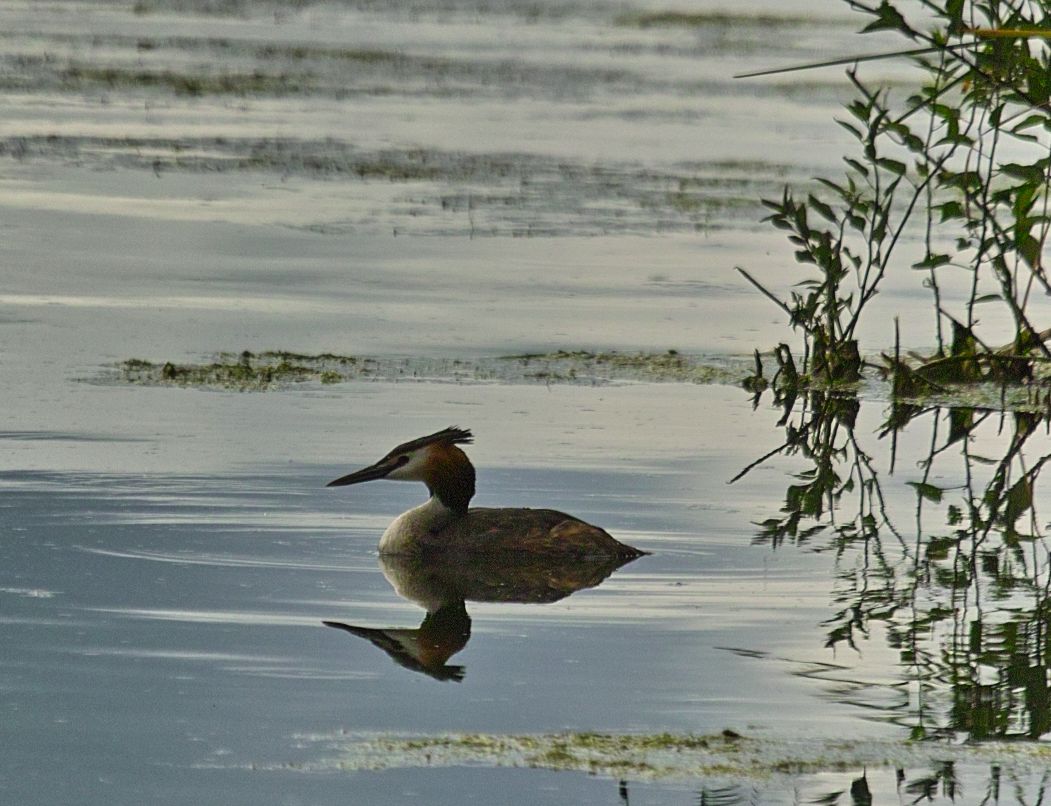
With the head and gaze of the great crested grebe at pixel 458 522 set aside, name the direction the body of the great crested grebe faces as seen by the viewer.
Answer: to the viewer's left

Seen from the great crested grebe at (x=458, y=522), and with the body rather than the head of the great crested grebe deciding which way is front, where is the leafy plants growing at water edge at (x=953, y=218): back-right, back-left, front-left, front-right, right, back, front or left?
back-right
